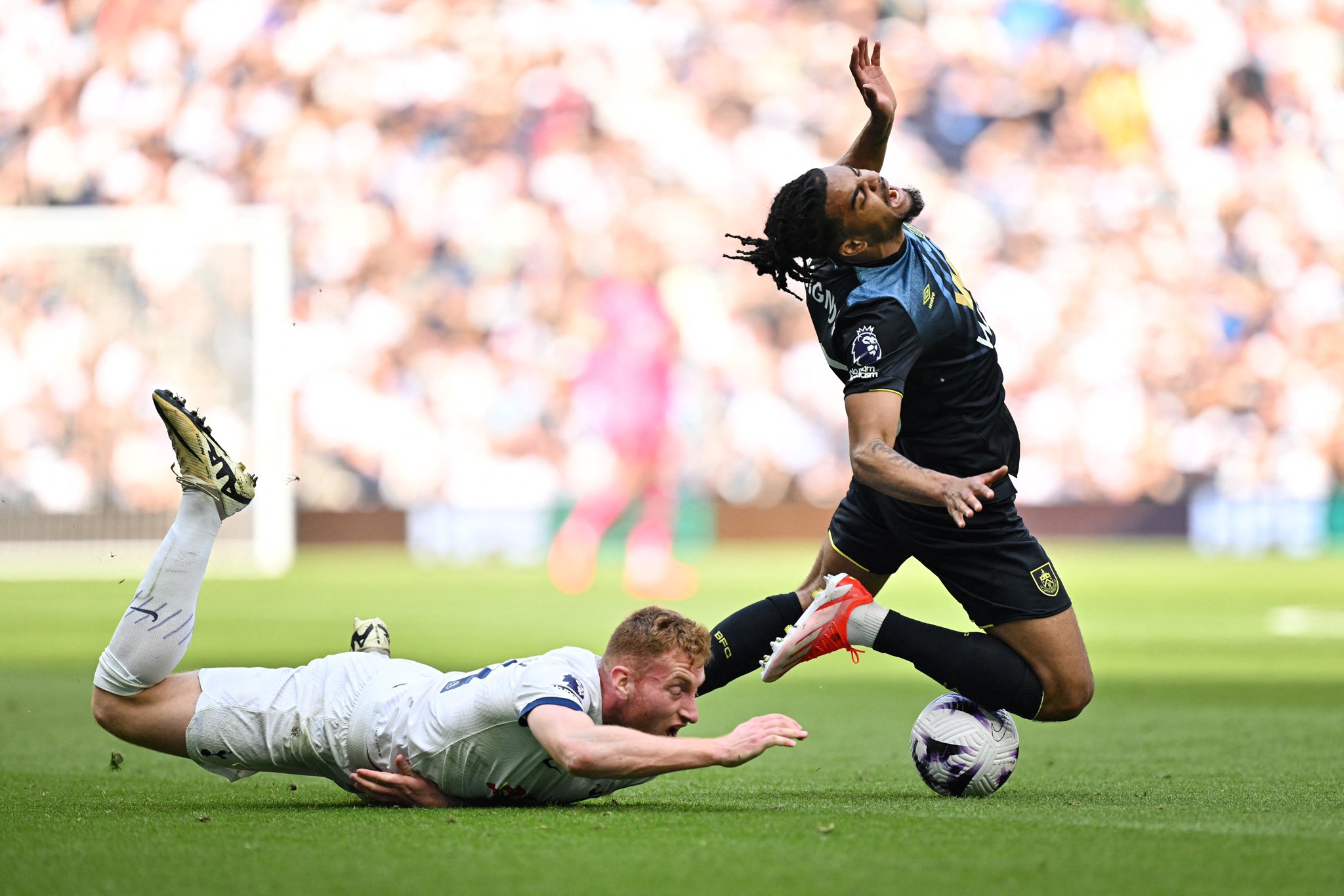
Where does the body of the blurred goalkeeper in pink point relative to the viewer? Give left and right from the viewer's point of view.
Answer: facing the viewer and to the right of the viewer

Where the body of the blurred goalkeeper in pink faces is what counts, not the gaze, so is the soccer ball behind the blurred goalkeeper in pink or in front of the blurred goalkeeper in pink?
in front

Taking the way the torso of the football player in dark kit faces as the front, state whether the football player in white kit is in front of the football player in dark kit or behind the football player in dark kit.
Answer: behind

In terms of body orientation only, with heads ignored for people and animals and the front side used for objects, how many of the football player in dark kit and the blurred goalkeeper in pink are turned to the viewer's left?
0

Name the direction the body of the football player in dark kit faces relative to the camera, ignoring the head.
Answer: to the viewer's right

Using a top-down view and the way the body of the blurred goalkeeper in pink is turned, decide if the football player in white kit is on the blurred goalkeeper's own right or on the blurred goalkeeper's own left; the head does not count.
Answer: on the blurred goalkeeper's own right
